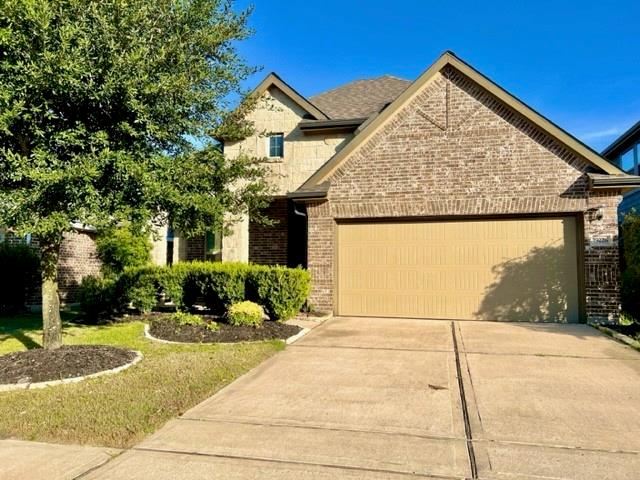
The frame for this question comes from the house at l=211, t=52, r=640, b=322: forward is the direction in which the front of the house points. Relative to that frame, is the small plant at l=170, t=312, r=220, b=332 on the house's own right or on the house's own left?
on the house's own right

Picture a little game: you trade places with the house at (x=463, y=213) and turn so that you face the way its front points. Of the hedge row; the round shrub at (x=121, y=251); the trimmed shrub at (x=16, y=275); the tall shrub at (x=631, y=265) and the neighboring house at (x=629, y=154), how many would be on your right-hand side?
3

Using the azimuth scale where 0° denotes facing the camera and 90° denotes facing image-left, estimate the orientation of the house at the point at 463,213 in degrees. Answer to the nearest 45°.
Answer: approximately 0°

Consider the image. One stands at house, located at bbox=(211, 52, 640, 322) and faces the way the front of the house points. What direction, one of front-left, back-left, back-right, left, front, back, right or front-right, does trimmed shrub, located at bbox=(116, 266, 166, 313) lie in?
right

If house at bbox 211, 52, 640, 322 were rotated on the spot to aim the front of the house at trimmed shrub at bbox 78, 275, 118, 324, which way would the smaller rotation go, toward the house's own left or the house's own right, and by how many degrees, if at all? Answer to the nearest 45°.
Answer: approximately 90° to the house's own right

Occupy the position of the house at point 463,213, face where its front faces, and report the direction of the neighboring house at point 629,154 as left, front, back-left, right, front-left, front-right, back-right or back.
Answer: back-left

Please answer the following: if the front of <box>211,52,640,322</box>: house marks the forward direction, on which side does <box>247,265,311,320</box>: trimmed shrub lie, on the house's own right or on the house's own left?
on the house's own right

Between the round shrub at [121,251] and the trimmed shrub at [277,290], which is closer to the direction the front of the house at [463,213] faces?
the trimmed shrub

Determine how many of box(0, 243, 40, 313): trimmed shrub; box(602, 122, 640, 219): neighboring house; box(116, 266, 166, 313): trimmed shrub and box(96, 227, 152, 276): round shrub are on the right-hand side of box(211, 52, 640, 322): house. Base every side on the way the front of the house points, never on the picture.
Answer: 3

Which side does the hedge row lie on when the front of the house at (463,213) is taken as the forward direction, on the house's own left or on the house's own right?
on the house's own right

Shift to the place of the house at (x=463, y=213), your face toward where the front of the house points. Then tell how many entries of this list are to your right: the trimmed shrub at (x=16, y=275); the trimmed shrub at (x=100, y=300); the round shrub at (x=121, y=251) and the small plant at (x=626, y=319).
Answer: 3

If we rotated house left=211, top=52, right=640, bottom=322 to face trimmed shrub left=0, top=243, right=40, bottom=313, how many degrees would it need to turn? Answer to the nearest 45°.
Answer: approximately 90° to its right

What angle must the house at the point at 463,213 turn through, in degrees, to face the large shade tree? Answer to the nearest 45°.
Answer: approximately 45° to its right

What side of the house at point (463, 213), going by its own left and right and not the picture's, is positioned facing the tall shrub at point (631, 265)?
left
